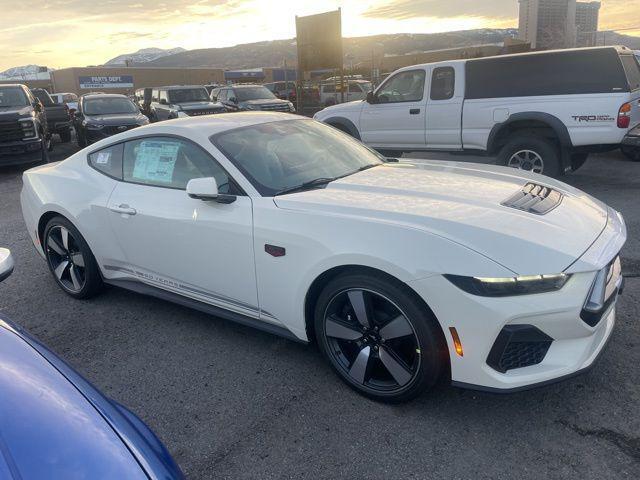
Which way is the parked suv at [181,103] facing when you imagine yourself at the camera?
facing the viewer and to the right of the viewer

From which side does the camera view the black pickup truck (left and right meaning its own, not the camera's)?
front

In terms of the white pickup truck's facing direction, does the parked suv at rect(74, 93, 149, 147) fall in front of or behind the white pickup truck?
in front

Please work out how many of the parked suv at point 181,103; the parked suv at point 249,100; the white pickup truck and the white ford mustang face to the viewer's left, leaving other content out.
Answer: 1

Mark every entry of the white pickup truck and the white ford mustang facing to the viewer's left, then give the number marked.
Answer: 1

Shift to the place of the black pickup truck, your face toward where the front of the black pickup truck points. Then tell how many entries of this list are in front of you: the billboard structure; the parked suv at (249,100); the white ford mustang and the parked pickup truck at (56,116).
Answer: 1

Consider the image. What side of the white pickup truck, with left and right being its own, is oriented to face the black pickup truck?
front

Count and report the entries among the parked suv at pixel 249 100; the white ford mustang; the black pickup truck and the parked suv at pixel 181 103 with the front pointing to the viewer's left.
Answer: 0

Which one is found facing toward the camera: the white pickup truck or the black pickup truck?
the black pickup truck

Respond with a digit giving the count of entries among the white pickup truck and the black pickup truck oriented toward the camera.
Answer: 1

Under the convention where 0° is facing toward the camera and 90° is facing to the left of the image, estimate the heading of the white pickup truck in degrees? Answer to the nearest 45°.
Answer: approximately 90°

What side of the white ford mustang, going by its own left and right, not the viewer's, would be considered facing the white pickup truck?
left

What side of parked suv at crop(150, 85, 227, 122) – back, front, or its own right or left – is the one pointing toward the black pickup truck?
right

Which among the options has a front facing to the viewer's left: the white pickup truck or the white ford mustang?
the white pickup truck
